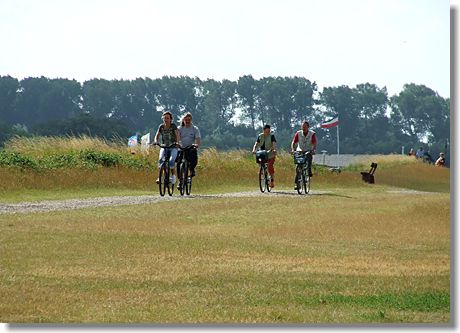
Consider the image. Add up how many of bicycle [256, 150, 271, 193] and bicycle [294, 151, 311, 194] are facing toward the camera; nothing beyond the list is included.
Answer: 2

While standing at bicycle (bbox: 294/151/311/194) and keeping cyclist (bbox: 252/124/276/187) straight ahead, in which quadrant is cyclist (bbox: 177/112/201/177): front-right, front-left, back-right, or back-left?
front-left

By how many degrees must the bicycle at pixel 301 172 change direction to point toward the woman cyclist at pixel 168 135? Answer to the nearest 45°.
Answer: approximately 45° to its right

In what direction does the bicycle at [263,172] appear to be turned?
toward the camera

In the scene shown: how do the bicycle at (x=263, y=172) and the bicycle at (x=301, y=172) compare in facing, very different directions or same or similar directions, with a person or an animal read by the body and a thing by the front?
same or similar directions

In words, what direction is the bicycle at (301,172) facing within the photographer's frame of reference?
facing the viewer

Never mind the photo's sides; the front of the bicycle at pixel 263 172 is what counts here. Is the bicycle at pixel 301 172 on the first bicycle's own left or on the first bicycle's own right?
on the first bicycle's own left

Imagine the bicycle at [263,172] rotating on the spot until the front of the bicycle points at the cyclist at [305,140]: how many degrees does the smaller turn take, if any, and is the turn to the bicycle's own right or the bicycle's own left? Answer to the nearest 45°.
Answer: approximately 45° to the bicycle's own left
